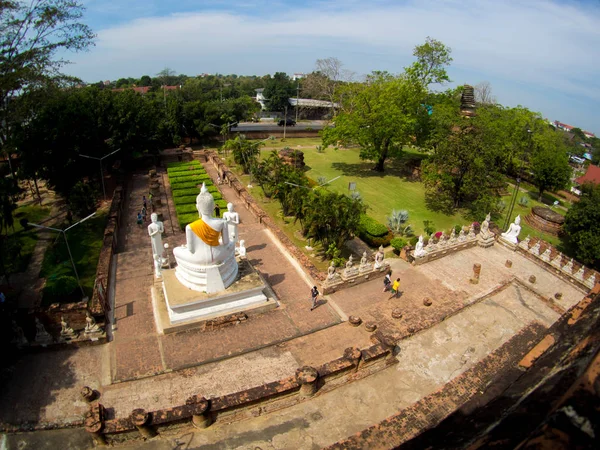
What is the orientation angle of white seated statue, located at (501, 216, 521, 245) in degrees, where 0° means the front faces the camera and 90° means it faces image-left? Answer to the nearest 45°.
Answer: approximately 45°

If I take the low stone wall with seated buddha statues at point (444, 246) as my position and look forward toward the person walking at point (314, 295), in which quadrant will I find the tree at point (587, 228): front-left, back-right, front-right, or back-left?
back-left

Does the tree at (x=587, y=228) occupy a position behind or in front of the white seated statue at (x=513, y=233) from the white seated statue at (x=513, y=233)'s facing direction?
behind

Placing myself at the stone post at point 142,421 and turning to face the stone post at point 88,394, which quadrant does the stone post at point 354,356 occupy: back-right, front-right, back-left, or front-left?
back-right

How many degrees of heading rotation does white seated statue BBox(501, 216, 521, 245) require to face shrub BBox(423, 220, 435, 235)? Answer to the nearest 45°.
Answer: approximately 45° to its right
